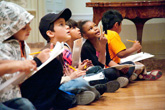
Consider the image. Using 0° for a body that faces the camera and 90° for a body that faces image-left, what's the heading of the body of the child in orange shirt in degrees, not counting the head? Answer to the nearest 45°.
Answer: approximately 270°

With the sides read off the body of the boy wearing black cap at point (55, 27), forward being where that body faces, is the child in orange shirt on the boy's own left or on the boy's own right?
on the boy's own left

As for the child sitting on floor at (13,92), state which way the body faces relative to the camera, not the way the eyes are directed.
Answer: to the viewer's right

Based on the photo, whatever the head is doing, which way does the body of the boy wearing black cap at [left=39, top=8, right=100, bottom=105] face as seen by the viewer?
to the viewer's right

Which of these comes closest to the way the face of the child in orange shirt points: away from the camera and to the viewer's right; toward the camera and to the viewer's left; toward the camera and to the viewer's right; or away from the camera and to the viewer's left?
away from the camera and to the viewer's right

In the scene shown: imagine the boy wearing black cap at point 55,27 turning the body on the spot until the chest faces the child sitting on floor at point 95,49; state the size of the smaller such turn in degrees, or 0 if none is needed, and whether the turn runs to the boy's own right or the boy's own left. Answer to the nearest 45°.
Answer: approximately 45° to the boy's own left

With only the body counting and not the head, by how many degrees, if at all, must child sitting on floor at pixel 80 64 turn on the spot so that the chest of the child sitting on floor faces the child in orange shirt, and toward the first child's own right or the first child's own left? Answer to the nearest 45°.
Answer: approximately 45° to the first child's own left

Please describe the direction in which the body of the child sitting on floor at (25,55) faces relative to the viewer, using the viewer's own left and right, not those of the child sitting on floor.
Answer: facing to the right of the viewer

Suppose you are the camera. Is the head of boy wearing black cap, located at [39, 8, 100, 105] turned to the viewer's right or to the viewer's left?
to the viewer's right

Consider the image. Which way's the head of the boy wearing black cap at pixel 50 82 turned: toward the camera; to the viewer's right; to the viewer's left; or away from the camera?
to the viewer's right
